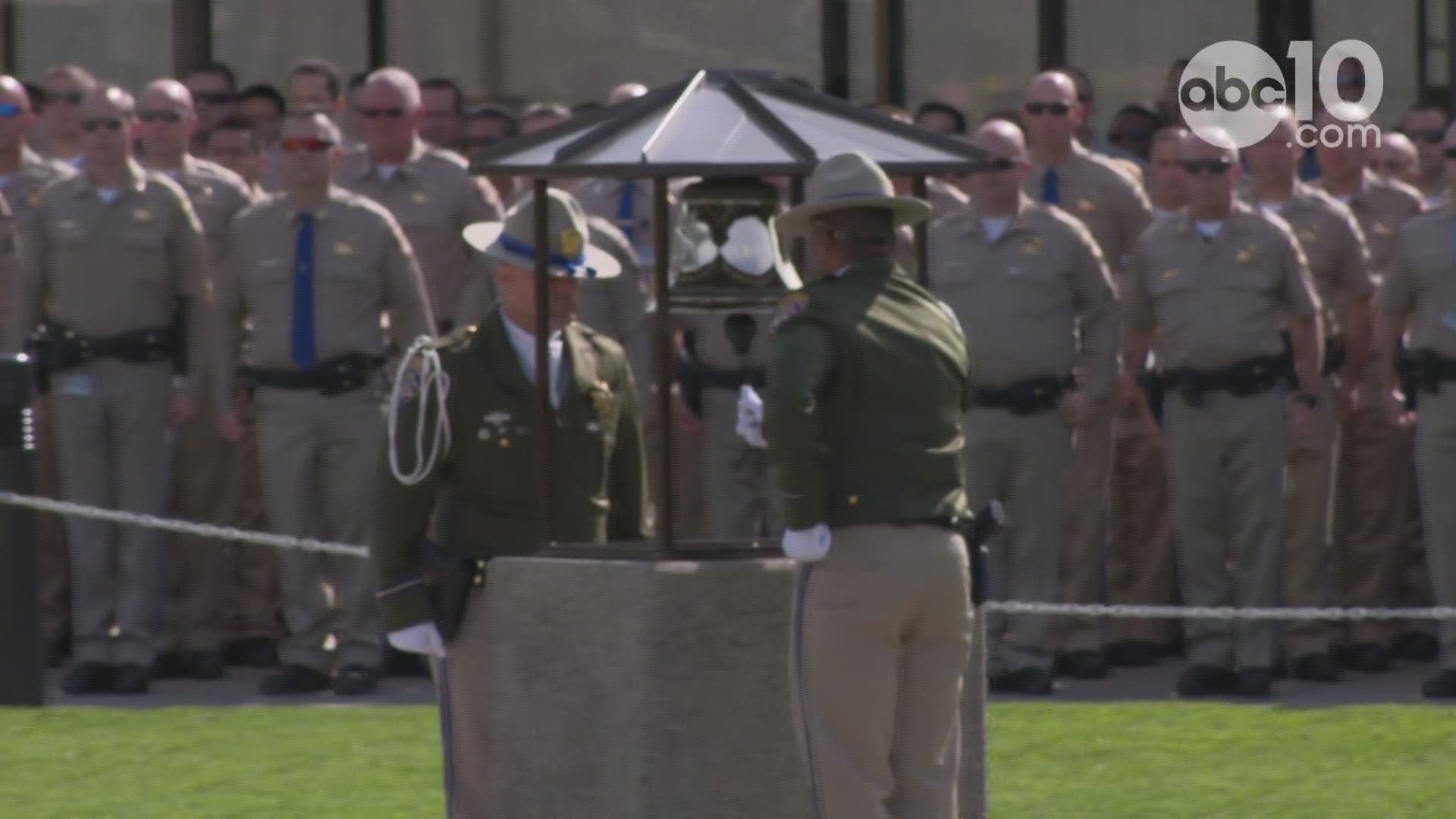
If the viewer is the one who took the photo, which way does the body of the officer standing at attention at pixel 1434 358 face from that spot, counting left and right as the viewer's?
facing the viewer

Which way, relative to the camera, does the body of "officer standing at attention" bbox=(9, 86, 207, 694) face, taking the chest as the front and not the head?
toward the camera

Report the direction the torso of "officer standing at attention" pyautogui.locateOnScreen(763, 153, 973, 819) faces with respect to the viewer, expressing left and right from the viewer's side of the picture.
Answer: facing away from the viewer and to the left of the viewer

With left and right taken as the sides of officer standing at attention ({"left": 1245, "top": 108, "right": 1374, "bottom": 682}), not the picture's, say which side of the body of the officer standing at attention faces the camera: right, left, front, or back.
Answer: front

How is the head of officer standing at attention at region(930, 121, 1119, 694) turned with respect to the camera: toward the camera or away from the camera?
toward the camera

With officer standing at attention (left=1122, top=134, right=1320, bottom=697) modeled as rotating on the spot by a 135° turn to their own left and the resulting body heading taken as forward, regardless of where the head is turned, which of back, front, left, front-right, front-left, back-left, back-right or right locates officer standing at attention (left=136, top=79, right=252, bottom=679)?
back-left

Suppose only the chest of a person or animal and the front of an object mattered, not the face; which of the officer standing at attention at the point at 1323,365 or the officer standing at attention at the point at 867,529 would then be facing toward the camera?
the officer standing at attention at the point at 1323,365

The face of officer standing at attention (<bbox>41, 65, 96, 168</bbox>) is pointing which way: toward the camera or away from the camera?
toward the camera

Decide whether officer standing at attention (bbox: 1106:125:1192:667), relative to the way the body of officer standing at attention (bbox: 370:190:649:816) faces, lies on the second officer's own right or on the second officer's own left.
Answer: on the second officer's own left

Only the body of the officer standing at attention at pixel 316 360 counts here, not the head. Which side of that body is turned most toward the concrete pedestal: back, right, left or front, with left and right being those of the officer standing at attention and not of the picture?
front

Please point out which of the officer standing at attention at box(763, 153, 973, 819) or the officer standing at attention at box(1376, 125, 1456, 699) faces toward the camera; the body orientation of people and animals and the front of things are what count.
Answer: the officer standing at attention at box(1376, 125, 1456, 699)

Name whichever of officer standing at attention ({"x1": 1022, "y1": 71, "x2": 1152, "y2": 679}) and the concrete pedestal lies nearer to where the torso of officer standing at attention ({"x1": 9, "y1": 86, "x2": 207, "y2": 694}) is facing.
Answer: the concrete pedestal
